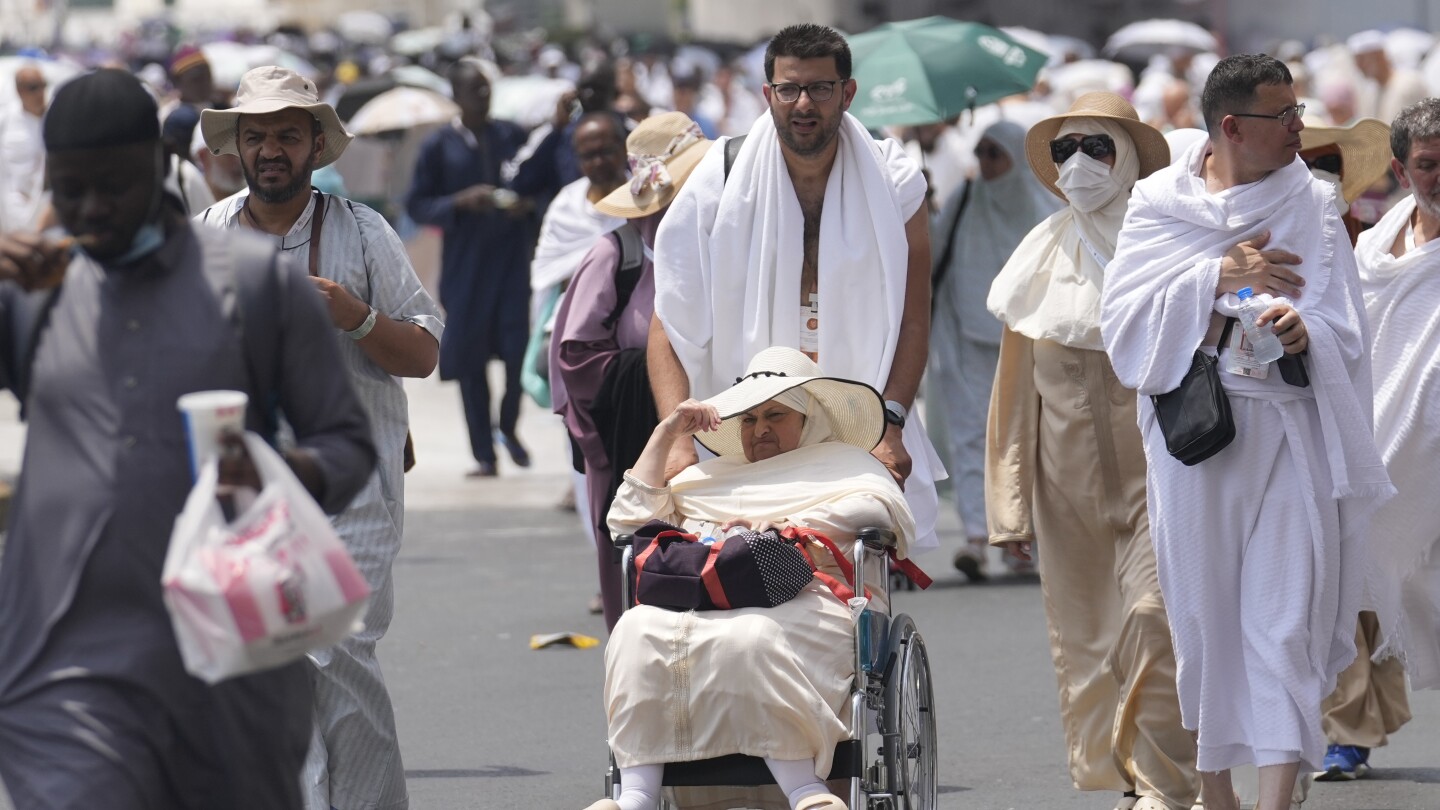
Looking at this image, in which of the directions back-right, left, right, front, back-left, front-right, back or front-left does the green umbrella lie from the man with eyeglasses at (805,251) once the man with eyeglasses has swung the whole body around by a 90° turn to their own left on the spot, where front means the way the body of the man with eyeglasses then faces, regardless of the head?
left

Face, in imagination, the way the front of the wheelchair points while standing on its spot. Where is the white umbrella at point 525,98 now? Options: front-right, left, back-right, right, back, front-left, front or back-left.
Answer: back

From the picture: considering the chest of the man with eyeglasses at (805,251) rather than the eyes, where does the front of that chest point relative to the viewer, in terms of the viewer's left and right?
facing the viewer

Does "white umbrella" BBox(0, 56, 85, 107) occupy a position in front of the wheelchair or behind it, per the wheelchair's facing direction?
behind

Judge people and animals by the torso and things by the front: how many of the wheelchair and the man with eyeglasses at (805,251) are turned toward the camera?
2

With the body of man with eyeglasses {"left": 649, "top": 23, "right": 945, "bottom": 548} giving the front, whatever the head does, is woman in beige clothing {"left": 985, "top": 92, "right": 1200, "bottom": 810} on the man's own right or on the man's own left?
on the man's own left

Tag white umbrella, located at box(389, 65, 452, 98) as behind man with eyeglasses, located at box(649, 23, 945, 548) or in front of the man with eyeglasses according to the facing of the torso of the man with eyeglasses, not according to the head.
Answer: behind

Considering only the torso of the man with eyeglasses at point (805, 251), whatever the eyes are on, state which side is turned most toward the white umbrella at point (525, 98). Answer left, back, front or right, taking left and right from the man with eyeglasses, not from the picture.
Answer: back

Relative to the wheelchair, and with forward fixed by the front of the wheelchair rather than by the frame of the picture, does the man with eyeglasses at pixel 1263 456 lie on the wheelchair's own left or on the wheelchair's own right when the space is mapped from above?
on the wheelchair's own left

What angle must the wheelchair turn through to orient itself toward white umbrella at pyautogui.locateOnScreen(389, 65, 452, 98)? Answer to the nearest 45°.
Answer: approximately 180°

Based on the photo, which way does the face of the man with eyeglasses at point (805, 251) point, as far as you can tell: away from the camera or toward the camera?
toward the camera

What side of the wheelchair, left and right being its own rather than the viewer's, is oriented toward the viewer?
front

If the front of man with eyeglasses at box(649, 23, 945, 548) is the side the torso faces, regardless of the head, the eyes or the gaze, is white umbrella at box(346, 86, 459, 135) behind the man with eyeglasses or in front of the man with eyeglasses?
behind

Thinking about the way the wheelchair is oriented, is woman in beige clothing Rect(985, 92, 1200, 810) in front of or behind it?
behind

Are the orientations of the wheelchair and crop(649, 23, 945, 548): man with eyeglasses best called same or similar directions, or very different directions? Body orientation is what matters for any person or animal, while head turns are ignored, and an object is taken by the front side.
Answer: same or similar directions

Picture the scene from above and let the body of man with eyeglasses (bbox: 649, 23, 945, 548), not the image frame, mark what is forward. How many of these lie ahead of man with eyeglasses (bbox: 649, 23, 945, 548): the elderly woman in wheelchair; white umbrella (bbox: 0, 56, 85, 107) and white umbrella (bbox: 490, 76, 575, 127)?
1
